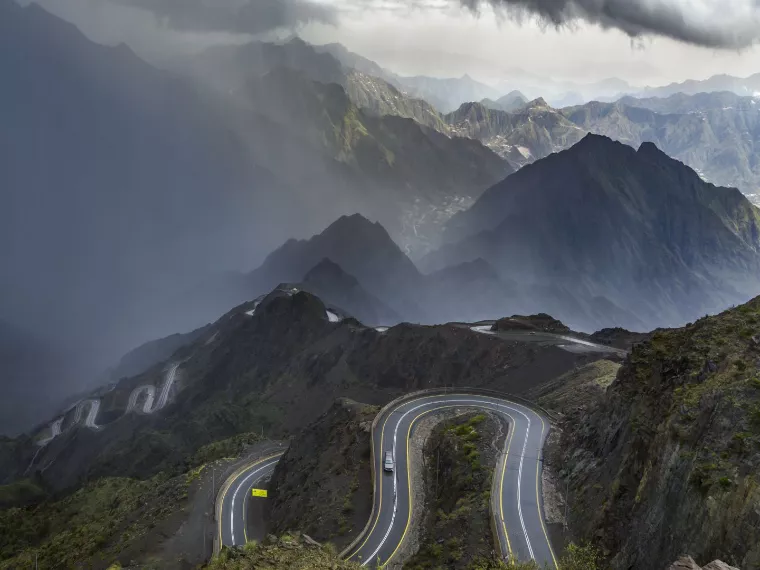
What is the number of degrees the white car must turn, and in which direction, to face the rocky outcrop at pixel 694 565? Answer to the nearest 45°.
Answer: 0° — it already faces it

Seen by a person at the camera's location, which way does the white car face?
facing the viewer
